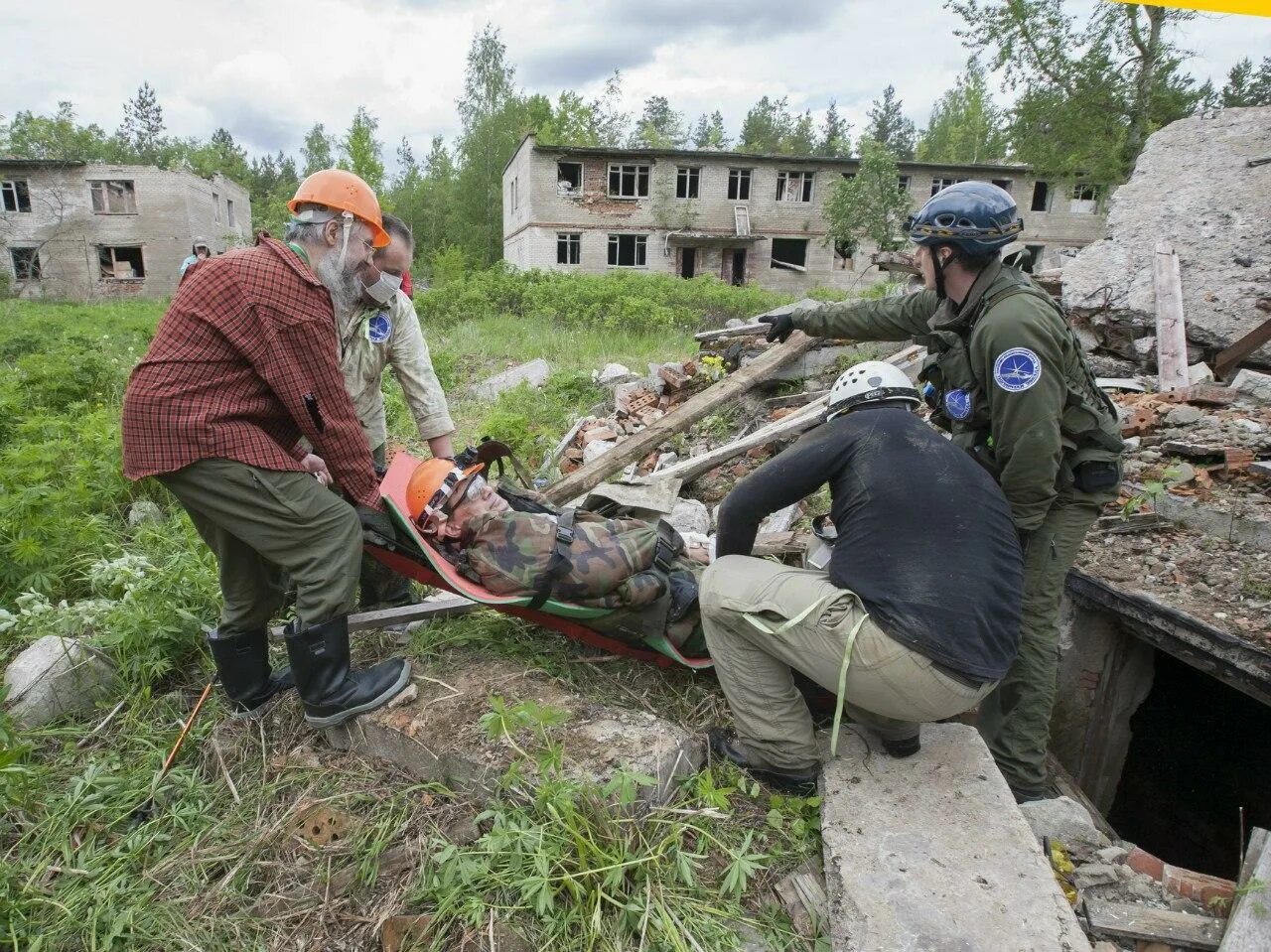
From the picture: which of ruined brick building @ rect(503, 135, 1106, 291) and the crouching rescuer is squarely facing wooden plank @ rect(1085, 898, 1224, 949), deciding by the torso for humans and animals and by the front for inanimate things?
the ruined brick building

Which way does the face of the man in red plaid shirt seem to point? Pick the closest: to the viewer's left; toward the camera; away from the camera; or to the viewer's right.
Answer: to the viewer's right

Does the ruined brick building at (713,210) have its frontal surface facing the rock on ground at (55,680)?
yes

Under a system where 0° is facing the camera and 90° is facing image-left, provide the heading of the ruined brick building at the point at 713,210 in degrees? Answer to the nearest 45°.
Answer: approximately 0°

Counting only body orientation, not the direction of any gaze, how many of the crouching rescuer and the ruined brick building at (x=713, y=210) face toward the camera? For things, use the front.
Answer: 1

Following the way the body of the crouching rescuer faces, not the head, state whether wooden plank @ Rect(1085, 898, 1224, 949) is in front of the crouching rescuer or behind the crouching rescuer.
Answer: behind

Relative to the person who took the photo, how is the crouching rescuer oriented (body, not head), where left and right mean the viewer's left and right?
facing away from the viewer and to the left of the viewer

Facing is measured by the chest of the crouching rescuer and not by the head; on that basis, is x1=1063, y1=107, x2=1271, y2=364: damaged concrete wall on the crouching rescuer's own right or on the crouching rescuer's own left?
on the crouching rescuer's own right

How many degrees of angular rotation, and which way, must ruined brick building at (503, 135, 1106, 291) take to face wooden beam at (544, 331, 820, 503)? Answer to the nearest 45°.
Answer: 0° — it already faces it
